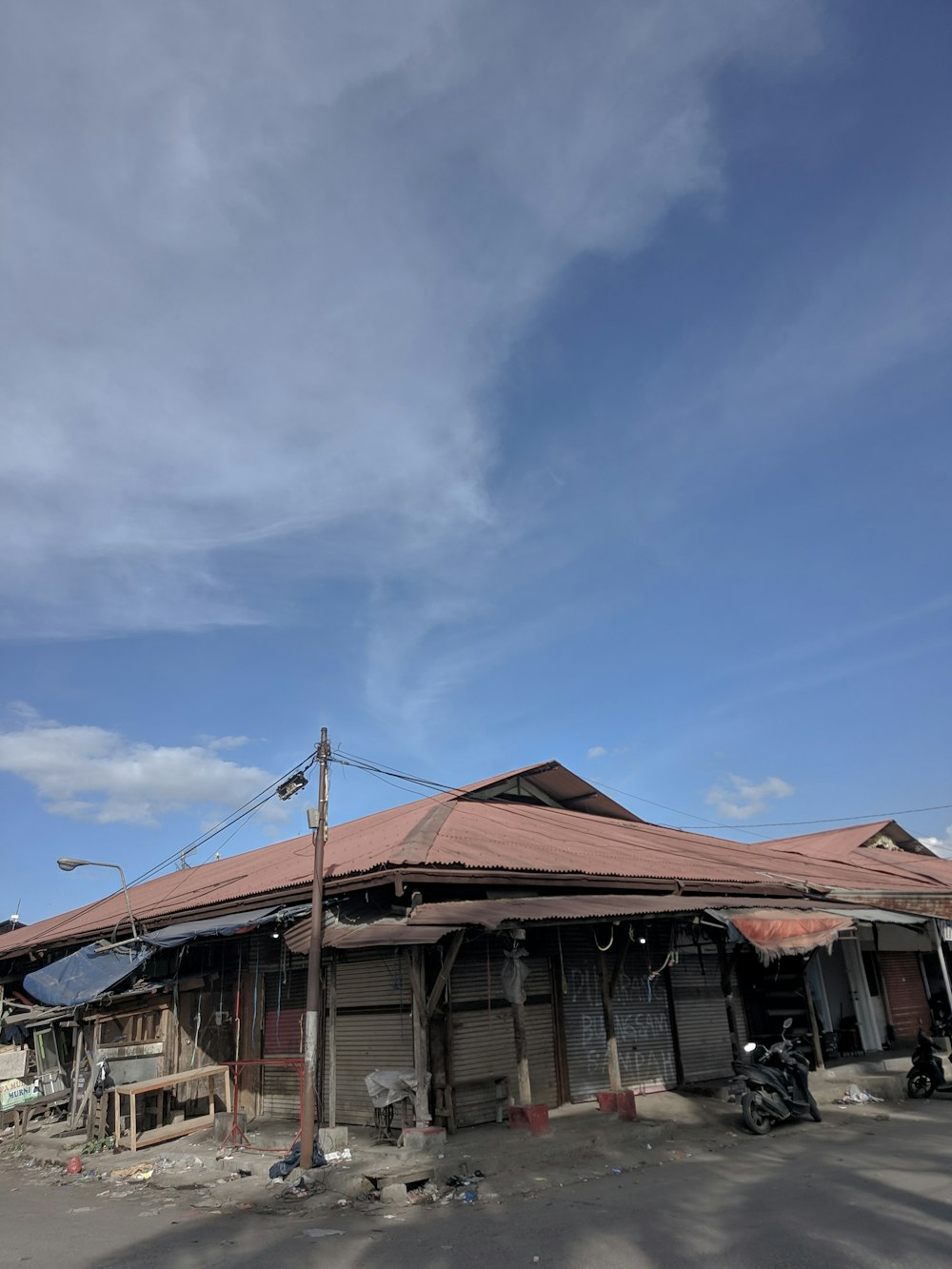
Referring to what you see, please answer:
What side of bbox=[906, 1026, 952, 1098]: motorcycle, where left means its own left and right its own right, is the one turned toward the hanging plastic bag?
front

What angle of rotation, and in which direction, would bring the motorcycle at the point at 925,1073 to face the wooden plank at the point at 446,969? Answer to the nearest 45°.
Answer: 0° — it already faces it

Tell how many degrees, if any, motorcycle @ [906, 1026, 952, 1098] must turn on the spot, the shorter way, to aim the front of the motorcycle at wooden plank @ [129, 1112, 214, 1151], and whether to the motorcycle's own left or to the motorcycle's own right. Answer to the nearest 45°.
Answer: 0° — it already faces it

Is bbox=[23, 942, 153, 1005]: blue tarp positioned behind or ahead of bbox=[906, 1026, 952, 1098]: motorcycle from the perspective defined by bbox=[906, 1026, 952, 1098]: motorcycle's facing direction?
ahead

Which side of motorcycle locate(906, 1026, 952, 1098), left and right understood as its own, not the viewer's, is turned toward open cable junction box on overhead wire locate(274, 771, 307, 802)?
front

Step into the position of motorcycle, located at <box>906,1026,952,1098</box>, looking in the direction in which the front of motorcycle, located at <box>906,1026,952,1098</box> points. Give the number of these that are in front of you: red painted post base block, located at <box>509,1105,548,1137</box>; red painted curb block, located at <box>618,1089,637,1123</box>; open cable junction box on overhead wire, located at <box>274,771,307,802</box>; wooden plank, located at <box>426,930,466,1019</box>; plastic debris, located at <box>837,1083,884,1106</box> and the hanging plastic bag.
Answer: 6

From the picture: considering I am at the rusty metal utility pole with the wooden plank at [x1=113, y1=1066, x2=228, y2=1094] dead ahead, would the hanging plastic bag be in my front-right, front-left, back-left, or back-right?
back-right

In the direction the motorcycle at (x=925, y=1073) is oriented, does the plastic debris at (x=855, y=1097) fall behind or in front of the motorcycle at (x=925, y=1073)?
in front

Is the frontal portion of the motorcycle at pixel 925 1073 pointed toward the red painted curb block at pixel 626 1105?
yes

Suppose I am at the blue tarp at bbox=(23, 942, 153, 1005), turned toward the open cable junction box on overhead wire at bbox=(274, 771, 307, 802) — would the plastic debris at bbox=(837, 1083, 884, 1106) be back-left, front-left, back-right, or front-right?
front-left

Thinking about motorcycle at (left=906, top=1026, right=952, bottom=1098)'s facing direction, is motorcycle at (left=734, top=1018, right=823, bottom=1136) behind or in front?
in front

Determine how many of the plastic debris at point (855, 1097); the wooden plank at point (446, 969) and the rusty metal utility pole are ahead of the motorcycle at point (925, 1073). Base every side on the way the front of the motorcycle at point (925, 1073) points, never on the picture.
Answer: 3
